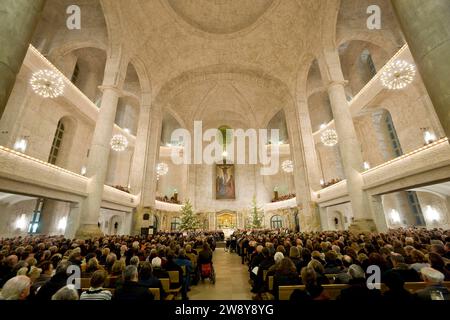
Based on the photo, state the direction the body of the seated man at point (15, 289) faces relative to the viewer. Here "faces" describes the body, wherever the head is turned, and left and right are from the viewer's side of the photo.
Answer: facing away from the viewer and to the right of the viewer

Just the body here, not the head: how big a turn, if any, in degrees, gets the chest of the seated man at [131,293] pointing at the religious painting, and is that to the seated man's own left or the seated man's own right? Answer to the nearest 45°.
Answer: approximately 45° to the seated man's own right

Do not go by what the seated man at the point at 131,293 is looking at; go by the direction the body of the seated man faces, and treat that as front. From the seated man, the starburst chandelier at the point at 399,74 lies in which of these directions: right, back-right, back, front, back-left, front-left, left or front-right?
right

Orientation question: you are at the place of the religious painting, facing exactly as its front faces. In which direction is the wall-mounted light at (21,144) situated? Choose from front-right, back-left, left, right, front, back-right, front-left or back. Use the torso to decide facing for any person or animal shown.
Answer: front-right

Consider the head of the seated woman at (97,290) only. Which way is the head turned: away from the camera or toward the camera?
away from the camera

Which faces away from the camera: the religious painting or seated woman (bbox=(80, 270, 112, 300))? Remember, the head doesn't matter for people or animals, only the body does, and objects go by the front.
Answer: the seated woman

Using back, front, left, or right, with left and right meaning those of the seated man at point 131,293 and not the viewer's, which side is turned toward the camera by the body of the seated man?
back

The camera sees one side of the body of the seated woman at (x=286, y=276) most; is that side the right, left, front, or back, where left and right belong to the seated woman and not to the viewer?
back

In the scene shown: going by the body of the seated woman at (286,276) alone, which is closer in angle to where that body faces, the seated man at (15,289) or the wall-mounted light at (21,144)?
the wall-mounted light

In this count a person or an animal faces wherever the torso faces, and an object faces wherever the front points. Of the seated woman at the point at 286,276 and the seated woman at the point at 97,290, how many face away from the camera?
2

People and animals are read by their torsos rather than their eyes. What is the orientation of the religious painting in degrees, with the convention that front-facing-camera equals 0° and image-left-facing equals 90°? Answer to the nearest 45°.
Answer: approximately 0°

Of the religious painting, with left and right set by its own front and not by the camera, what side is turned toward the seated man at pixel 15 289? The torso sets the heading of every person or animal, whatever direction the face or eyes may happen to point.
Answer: front

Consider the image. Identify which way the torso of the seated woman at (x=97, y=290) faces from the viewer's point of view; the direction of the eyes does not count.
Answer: away from the camera

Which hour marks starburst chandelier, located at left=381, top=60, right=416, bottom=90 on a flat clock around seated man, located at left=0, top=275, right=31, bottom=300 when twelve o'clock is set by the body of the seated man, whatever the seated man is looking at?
The starburst chandelier is roughly at 2 o'clock from the seated man.

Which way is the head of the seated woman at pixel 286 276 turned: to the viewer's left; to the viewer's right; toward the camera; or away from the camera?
away from the camera

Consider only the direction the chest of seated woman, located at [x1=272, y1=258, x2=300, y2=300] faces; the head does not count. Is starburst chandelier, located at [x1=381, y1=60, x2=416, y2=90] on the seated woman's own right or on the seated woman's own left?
on the seated woman's own right

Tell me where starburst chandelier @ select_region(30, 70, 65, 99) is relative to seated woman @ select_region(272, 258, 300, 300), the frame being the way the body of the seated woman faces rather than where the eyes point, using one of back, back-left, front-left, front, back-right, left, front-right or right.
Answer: left

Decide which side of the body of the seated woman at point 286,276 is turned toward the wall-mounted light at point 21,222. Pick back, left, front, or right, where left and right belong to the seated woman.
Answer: left
